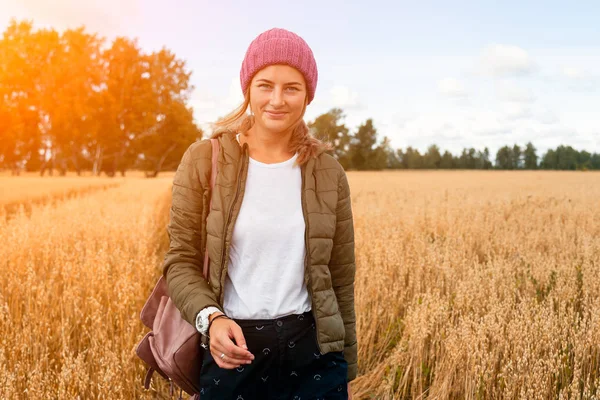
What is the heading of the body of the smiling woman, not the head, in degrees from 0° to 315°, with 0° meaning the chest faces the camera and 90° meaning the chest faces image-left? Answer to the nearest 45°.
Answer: approximately 0°

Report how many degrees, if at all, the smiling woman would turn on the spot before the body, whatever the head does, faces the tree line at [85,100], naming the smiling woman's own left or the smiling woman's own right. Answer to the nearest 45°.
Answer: approximately 180°
